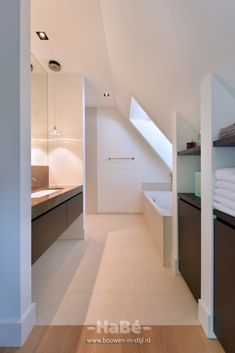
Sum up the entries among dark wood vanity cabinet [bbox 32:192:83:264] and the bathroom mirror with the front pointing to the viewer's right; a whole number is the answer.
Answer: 2

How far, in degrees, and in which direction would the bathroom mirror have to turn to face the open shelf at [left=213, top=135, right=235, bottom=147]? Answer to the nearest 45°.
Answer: approximately 90° to its right

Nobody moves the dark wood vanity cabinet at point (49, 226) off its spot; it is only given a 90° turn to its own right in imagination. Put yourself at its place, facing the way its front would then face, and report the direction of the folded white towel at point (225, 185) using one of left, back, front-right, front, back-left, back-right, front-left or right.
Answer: front-left

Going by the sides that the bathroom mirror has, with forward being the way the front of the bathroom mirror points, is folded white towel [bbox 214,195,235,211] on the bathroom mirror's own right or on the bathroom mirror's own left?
on the bathroom mirror's own right

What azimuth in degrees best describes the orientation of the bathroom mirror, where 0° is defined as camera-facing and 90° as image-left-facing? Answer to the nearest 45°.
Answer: approximately 270°

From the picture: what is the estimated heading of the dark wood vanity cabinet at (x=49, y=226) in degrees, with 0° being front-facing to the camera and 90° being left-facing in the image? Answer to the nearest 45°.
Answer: approximately 270°
